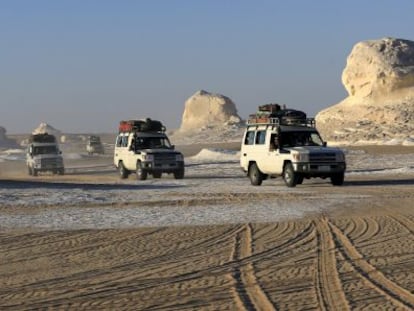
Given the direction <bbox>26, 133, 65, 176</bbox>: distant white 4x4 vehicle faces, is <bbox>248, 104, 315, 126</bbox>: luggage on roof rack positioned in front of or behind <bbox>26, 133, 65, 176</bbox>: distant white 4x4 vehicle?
in front

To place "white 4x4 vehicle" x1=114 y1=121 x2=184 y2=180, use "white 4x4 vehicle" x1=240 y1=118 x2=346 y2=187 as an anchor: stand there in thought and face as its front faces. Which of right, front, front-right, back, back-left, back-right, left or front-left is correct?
back

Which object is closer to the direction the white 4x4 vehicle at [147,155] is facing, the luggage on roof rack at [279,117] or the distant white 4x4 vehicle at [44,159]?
the luggage on roof rack

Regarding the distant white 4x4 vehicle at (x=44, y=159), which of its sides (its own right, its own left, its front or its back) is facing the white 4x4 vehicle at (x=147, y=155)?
front

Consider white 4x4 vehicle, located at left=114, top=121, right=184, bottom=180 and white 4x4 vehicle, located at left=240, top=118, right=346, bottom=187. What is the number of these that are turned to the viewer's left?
0

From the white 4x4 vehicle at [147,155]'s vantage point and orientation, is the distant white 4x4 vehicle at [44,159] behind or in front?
behind

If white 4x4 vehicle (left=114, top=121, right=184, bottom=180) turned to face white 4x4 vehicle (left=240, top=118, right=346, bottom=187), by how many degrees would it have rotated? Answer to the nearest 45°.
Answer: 0° — it already faces it

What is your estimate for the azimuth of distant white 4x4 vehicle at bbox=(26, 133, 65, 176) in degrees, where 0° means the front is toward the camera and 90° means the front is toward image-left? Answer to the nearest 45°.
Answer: approximately 0°

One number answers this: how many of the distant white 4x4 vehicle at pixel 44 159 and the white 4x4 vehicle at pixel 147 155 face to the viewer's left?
0

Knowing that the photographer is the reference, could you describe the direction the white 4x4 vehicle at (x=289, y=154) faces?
facing the viewer and to the right of the viewer

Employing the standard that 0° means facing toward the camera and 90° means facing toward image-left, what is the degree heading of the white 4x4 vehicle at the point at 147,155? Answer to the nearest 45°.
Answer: approximately 315°
